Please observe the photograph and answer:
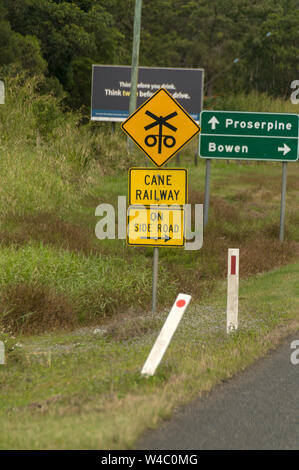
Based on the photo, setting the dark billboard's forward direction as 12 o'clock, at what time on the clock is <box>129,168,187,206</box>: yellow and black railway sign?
The yellow and black railway sign is roughly at 12 o'clock from the dark billboard.

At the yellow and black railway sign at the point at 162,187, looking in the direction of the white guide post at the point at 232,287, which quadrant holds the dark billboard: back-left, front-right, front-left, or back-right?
back-left

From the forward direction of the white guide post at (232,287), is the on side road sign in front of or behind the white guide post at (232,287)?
behind

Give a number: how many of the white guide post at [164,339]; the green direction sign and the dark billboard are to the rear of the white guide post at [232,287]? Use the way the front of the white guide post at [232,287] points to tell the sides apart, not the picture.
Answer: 2

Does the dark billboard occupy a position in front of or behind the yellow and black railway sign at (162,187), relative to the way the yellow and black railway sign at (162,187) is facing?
behind
